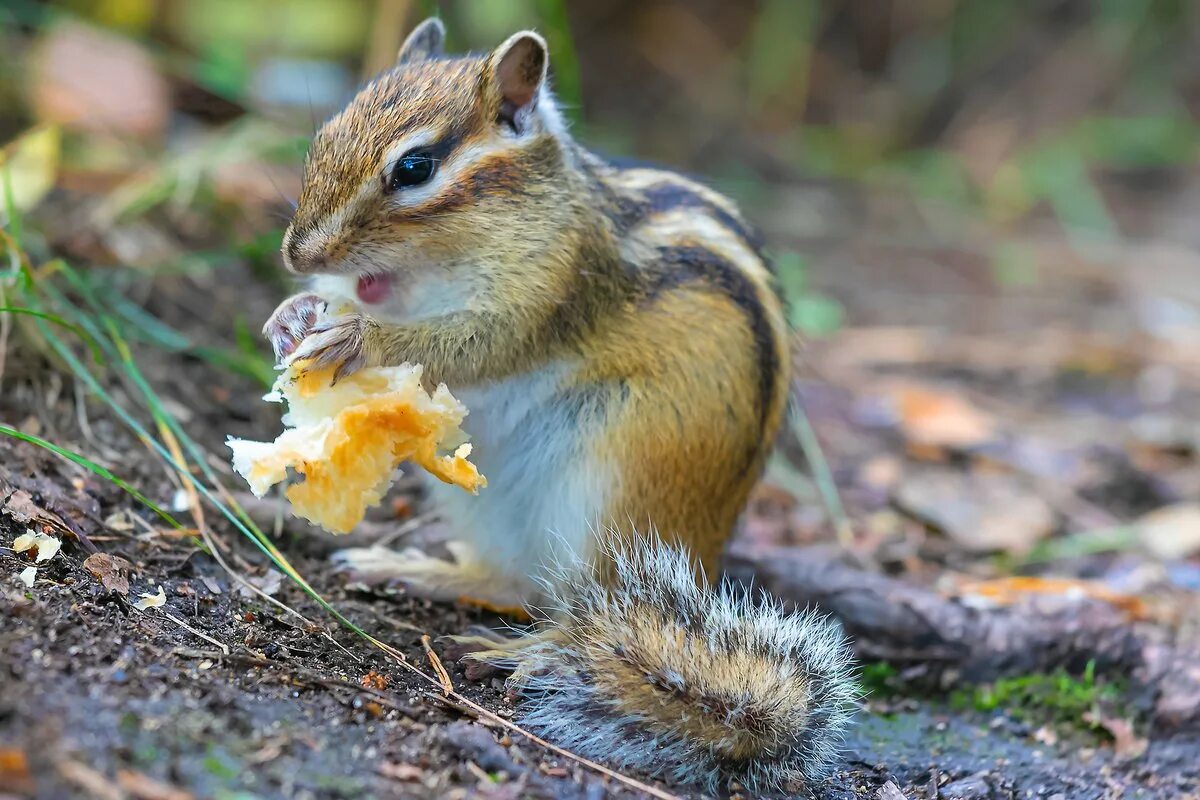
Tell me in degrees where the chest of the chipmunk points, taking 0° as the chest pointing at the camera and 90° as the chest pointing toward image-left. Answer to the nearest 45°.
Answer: approximately 90°

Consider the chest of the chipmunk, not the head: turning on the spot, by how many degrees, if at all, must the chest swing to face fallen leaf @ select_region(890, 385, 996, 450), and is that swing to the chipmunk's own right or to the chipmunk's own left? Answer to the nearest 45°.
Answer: approximately 135° to the chipmunk's own right

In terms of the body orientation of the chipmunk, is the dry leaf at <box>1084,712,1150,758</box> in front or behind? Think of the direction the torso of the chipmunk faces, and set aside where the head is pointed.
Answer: behind
